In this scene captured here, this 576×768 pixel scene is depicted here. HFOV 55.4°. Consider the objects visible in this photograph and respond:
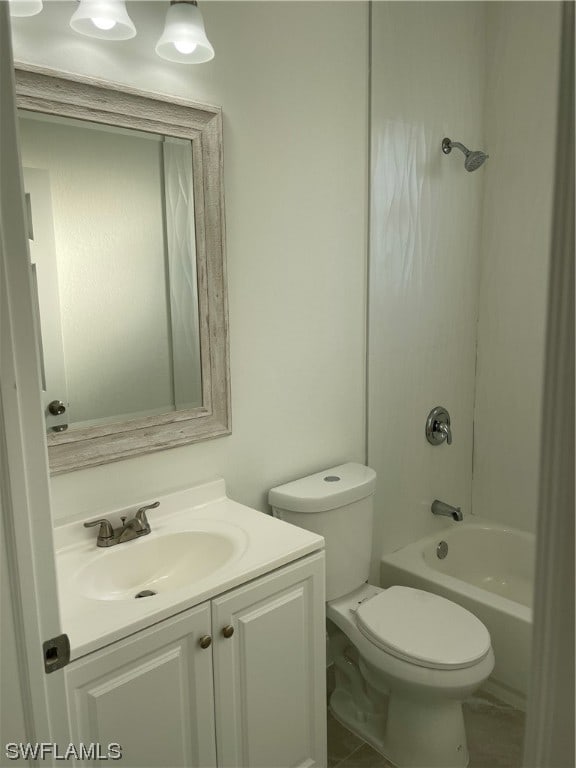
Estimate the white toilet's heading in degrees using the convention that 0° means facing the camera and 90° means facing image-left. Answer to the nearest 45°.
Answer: approximately 315°

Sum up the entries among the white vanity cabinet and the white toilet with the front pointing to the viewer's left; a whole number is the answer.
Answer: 0

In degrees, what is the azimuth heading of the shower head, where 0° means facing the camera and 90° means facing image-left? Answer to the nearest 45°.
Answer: approximately 315°

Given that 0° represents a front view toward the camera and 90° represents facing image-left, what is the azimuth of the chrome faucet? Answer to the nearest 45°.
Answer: approximately 315°
